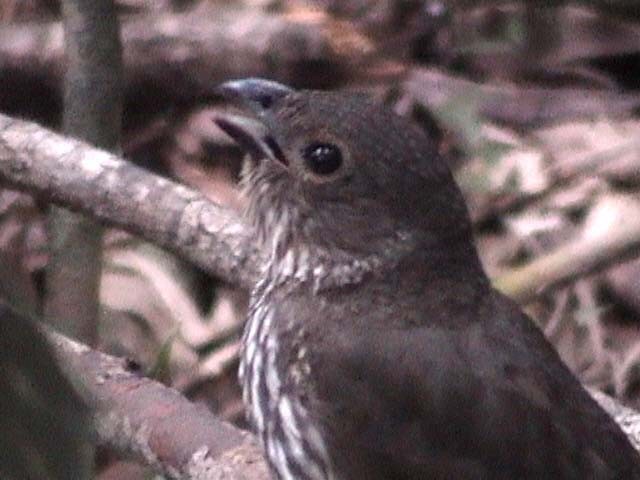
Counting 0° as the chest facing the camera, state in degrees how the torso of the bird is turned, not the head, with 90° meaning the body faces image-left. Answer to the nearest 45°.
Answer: approximately 90°
